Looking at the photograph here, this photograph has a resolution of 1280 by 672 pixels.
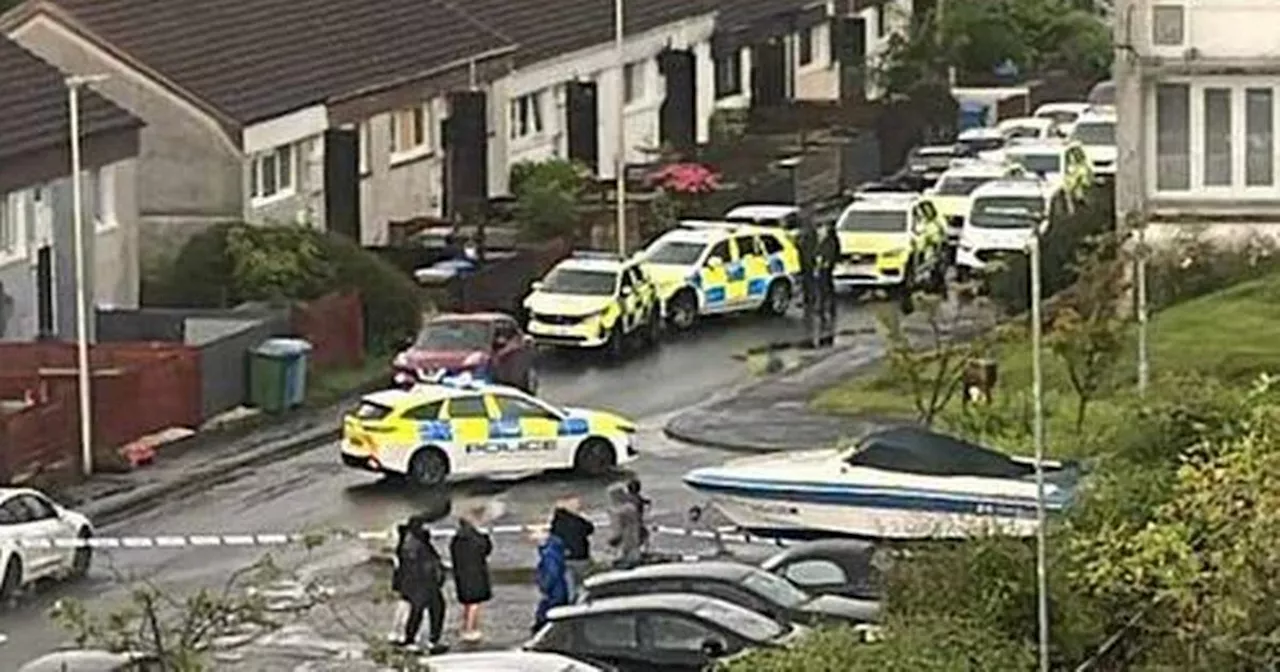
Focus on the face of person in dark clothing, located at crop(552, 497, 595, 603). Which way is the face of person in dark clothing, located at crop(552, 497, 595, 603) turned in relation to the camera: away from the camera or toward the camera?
away from the camera

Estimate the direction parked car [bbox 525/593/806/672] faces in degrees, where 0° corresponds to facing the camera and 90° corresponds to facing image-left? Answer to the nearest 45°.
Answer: approximately 270°

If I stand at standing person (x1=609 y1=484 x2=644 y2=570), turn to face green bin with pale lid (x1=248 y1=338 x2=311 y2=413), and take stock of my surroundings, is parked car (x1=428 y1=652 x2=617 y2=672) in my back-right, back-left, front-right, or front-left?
back-left

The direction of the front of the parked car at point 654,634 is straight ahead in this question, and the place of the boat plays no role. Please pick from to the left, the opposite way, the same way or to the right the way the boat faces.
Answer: the opposite way

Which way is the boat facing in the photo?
to the viewer's left
